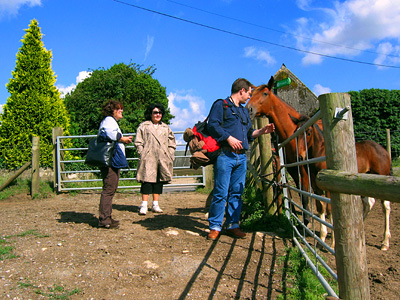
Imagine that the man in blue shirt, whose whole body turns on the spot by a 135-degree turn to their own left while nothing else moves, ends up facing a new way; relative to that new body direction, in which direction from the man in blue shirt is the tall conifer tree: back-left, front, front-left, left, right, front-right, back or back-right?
front-left

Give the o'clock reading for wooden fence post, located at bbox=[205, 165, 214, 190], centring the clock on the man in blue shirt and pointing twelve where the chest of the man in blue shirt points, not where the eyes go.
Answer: The wooden fence post is roughly at 7 o'clock from the man in blue shirt.

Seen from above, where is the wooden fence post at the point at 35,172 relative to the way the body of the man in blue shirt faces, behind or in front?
behind

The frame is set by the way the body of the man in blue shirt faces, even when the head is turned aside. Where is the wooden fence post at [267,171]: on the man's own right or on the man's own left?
on the man's own left

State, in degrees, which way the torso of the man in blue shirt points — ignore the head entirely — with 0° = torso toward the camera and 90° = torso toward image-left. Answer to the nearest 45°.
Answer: approximately 315°

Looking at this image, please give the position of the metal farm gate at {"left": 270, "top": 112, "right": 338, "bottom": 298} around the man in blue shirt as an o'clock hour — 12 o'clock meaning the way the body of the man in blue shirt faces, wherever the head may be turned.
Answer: The metal farm gate is roughly at 12 o'clock from the man in blue shirt.

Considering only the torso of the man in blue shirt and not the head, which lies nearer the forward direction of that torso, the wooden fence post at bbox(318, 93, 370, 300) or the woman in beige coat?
the wooden fence post

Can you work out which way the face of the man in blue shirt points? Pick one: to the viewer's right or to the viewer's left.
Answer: to the viewer's right
